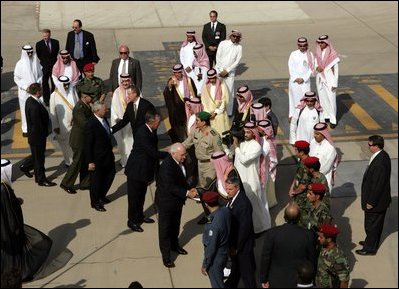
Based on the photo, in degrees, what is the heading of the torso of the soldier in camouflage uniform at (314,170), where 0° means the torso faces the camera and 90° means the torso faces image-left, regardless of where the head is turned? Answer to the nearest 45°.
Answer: approximately 90°

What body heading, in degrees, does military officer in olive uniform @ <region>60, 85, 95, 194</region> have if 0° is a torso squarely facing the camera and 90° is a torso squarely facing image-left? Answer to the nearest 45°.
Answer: approximately 270°

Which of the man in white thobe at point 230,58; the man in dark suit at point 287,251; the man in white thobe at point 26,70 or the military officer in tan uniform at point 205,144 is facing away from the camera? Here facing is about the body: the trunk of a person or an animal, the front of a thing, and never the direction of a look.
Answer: the man in dark suit

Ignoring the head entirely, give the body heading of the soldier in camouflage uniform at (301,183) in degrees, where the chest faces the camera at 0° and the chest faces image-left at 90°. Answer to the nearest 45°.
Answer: approximately 90°

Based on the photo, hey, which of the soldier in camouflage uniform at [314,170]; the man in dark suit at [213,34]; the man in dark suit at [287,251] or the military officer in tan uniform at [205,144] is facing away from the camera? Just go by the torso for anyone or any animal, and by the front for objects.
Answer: the man in dark suit at [287,251]

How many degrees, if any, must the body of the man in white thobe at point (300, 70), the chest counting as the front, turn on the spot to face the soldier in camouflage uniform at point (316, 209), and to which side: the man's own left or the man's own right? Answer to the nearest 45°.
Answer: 0° — they already face them

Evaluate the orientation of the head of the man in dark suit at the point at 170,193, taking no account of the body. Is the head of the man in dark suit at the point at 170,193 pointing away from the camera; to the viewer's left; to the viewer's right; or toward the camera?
to the viewer's right

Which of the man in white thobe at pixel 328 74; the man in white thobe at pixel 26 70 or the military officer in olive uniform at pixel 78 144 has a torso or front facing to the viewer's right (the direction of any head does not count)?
the military officer in olive uniform

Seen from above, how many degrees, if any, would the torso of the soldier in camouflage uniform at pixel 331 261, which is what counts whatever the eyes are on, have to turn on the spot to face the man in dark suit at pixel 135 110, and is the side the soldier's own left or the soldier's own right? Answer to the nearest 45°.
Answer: approximately 90° to the soldier's own right

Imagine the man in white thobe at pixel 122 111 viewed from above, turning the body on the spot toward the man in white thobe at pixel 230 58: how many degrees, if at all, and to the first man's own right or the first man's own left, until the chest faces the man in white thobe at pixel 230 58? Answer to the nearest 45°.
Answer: approximately 90° to the first man's own left

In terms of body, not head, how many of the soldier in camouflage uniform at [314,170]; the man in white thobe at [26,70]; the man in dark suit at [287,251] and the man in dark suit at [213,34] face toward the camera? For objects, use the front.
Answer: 2

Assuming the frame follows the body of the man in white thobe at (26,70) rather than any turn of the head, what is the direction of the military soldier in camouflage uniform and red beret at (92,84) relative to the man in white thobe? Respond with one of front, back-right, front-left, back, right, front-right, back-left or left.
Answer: front-left

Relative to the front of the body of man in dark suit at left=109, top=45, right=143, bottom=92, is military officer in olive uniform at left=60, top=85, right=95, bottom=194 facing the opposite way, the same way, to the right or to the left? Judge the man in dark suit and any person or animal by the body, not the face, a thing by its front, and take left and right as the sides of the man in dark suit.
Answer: to the left

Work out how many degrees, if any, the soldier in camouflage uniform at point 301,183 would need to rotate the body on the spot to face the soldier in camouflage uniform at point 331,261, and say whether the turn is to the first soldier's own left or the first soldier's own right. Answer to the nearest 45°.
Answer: approximately 90° to the first soldier's own left

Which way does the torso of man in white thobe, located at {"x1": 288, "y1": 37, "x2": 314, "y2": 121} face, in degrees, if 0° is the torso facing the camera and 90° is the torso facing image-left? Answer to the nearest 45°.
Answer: approximately 0°
